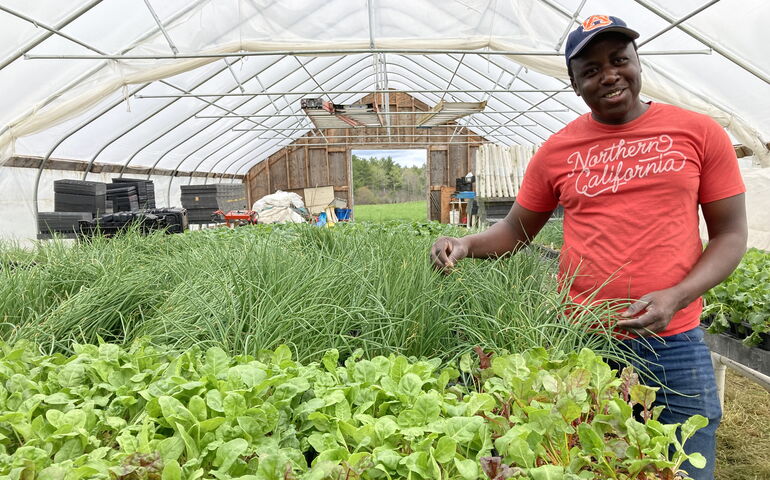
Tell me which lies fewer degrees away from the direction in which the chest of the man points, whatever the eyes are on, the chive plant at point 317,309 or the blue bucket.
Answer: the chive plant

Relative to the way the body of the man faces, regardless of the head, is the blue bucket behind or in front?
behind

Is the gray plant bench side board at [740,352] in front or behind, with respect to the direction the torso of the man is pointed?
behind

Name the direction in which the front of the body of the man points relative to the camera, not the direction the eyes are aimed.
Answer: toward the camera

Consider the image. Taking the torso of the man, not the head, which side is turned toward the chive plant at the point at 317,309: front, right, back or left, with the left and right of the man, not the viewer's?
right

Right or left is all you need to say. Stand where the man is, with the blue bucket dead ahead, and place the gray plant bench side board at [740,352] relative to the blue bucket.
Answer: right

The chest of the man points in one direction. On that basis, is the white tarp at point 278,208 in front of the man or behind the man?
behind
